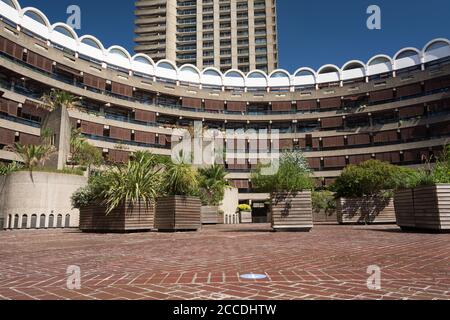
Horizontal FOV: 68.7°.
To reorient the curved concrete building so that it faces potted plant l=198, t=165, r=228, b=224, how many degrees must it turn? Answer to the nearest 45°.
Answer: approximately 45° to its left

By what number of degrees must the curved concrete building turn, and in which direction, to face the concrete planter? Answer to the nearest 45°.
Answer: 0° — it already faces it

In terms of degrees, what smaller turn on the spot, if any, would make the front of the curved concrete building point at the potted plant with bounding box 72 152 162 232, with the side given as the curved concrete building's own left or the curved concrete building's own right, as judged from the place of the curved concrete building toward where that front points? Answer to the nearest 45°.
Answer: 0° — it already faces it

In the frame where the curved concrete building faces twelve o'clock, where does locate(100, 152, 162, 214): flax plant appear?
The flax plant is roughly at 12 o'clock from the curved concrete building.

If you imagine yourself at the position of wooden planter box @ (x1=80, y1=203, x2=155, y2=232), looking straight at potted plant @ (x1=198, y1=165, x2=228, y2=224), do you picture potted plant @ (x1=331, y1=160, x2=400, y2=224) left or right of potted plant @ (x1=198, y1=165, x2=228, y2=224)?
right

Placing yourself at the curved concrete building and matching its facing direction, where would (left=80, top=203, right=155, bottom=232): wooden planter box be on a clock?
The wooden planter box is roughly at 12 o'clock from the curved concrete building.

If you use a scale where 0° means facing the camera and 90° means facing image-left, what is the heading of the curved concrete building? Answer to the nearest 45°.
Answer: approximately 0°

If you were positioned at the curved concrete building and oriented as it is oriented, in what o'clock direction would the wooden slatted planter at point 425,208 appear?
The wooden slatted planter is roughly at 11 o'clock from the curved concrete building.
